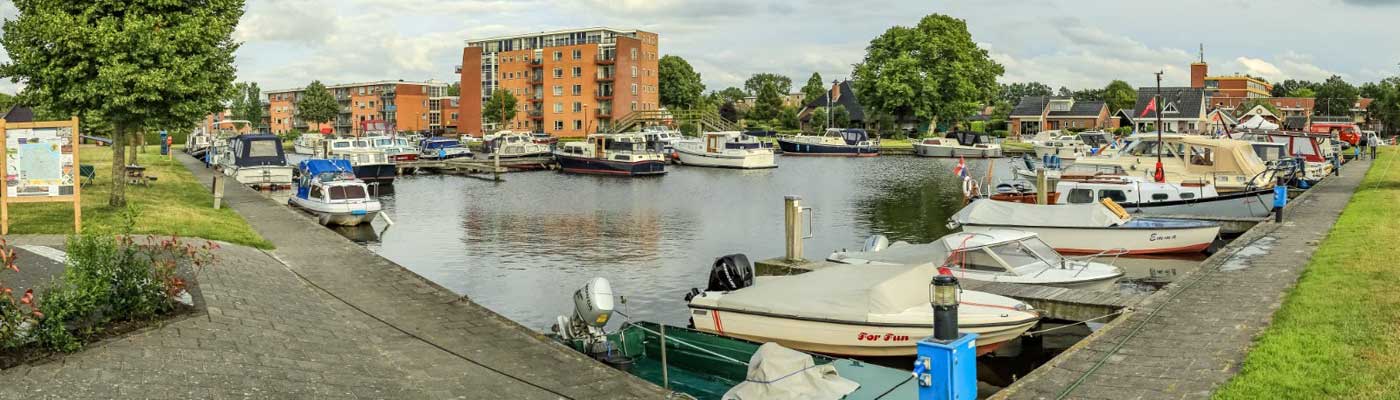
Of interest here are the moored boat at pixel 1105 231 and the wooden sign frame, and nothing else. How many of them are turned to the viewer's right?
1

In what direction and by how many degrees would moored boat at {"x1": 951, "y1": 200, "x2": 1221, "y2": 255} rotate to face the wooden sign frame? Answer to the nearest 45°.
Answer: approximately 135° to its right

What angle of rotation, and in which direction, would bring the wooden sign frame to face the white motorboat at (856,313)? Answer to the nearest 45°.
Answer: approximately 45° to its left

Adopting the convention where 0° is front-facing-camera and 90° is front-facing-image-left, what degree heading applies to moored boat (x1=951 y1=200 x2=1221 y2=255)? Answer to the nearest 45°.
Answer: approximately 270°

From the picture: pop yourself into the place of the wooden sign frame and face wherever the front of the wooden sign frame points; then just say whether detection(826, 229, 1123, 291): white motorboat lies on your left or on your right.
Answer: on your left

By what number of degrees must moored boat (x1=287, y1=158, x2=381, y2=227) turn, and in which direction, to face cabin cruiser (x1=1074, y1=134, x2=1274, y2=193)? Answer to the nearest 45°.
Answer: approximately 45° to its left

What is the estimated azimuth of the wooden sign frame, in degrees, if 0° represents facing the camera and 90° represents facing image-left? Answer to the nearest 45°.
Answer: approximately 0°

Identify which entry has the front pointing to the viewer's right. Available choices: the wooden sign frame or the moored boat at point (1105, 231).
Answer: the moored boat

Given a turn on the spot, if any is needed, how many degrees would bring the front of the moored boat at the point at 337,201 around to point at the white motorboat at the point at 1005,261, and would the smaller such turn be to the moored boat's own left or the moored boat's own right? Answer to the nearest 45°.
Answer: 0° — it already faces it

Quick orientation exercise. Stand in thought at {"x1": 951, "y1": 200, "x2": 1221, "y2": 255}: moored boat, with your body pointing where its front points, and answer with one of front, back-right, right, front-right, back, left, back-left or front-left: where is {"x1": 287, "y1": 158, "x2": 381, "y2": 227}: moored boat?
back

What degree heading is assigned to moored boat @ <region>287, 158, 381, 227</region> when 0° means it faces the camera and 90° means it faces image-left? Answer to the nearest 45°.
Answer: approximately 315°
